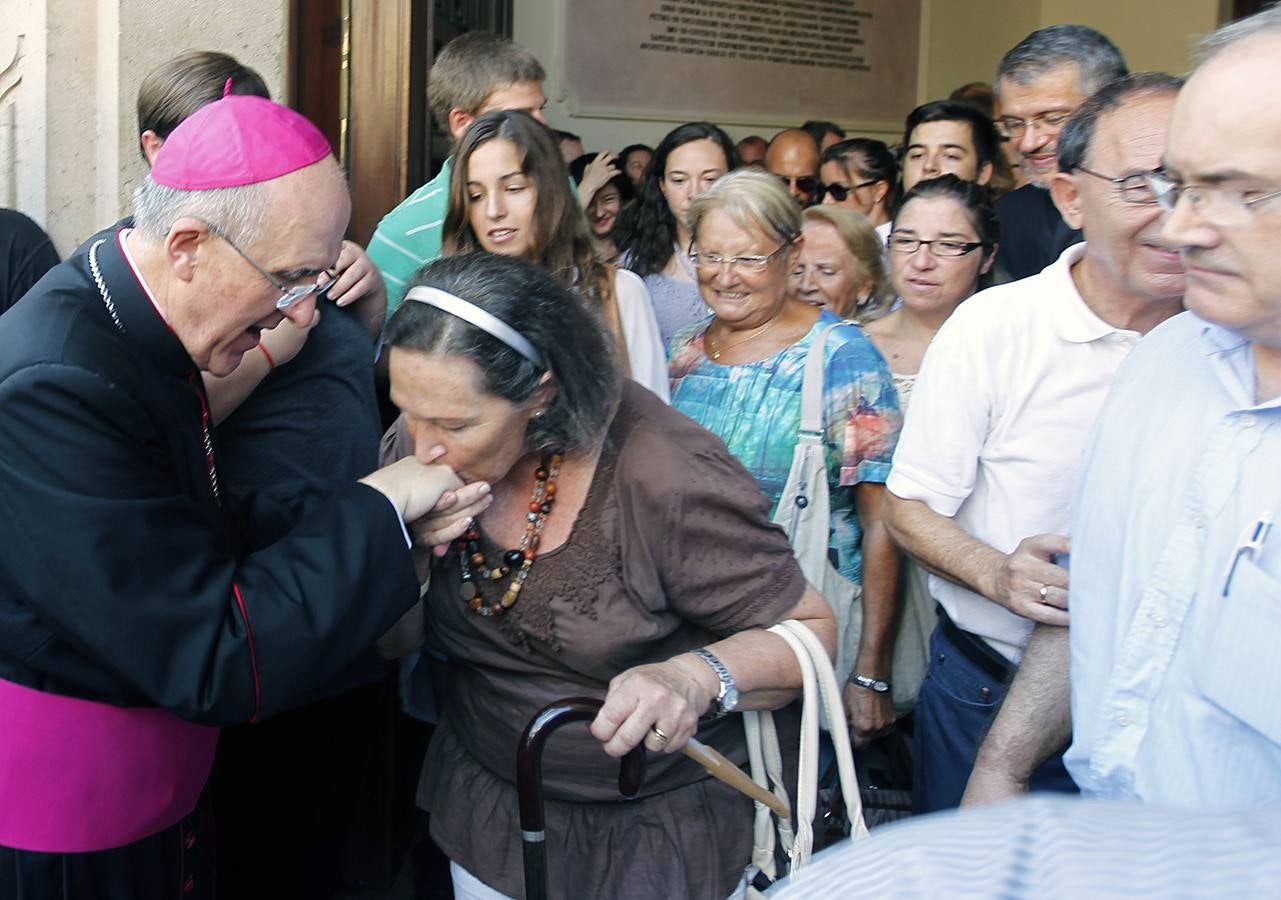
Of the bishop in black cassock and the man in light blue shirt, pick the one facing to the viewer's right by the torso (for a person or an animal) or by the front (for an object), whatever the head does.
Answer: the bishop in black cassock

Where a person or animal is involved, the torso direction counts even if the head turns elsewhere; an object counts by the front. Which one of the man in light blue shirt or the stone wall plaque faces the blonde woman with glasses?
the stone wall plaque

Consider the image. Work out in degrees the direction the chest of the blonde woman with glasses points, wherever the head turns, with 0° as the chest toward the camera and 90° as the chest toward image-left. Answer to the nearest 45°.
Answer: approximately 45°

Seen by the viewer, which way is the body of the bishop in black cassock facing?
to the viewer's right

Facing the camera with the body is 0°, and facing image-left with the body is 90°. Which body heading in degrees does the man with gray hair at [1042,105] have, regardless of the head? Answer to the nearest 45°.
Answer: approximately 45°

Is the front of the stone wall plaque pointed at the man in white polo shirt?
yes

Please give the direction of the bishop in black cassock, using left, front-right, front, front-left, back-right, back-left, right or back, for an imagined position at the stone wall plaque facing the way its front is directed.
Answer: front

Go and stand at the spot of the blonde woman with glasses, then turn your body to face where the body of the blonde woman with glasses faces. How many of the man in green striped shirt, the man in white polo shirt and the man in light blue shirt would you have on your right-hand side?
1

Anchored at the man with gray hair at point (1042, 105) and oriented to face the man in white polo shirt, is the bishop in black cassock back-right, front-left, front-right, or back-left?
front-right

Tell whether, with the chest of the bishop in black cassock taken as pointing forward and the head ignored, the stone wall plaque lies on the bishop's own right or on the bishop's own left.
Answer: on the bishop's own left

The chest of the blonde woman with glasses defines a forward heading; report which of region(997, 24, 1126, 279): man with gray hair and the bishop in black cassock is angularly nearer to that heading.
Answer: the bishop in black cassock

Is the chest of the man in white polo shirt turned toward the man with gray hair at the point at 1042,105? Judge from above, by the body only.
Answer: no
